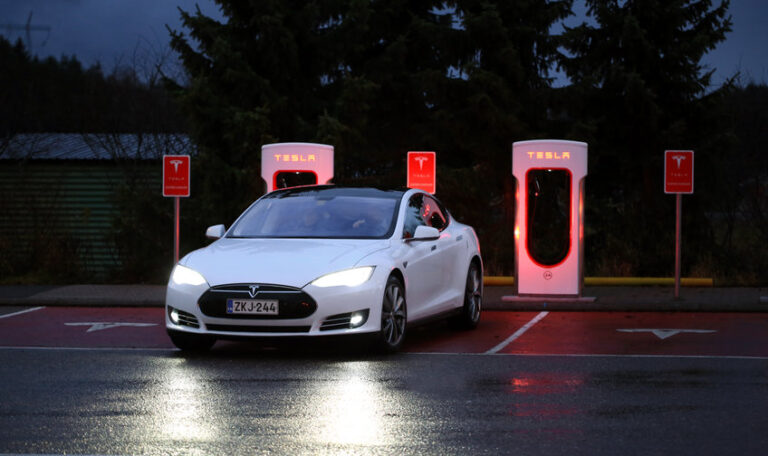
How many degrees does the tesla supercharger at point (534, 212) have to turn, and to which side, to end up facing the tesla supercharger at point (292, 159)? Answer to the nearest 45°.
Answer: approximately 90° to its right

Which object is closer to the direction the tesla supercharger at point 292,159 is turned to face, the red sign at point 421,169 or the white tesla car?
the white tesla car

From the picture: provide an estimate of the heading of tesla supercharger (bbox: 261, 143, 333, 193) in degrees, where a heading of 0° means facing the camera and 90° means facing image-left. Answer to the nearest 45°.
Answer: approximately 0°

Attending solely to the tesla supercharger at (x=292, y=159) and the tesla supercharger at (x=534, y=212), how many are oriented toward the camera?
2

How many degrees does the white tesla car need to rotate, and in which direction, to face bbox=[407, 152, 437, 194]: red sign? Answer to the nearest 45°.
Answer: approximately 135° to its right

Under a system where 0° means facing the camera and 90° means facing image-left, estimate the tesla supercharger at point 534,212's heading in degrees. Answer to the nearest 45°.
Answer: approximately 0°

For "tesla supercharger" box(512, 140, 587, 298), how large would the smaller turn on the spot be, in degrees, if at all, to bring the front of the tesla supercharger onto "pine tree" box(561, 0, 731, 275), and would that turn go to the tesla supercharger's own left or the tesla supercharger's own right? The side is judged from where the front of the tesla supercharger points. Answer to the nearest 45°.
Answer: approximately 180°

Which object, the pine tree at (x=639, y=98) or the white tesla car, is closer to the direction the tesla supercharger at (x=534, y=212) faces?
the white tesla car

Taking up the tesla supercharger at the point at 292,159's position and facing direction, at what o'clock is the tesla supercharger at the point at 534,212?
the tesla supercharger at the point at 534,212 is roughly at 10 o'clock from the tesla supercharger at the point at 292,159.

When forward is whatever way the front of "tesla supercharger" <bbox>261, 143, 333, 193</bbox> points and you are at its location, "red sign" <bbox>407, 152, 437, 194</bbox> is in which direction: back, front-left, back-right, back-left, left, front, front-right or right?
left

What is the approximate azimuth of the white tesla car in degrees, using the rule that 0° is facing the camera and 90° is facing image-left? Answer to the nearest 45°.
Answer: approximately 45°

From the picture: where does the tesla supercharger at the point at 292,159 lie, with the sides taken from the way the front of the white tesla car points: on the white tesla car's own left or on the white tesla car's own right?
on the white tesla car's own right
